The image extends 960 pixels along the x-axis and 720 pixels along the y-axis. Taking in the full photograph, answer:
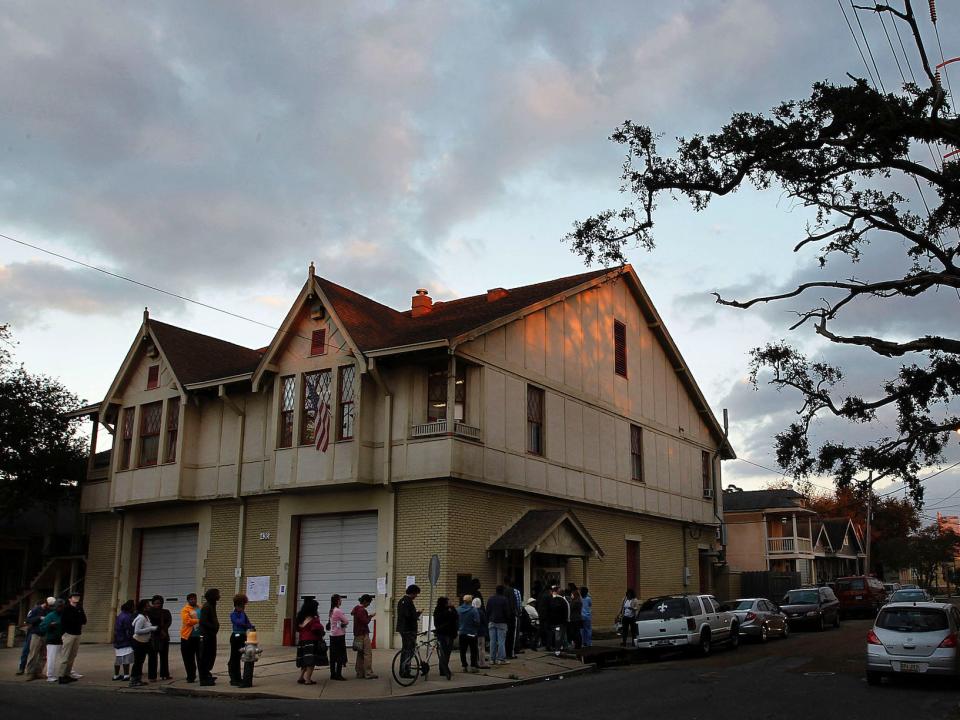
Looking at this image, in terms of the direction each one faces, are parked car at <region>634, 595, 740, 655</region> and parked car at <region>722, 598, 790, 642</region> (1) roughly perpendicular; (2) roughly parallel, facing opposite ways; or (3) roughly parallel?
roughly parallel

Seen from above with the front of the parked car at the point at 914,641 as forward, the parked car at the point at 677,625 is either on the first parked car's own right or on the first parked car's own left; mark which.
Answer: on the first parked car's own left

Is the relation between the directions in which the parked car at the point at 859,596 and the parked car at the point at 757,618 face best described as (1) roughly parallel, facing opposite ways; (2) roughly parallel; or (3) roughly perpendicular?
roughly parallel

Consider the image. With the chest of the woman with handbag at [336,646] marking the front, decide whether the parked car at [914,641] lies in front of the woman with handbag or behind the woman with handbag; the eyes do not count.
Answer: in front

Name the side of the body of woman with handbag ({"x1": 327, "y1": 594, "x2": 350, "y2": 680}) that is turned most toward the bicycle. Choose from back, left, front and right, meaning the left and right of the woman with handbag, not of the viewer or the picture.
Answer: front

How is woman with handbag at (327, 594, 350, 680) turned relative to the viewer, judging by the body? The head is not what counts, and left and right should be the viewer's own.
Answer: facing to the right of the viewer

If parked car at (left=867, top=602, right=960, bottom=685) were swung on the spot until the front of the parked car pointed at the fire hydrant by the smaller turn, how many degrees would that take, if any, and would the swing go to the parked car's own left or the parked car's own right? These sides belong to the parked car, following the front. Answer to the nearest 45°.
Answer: approximately 90° to the parked car's own left

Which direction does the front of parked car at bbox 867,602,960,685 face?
away from the camera

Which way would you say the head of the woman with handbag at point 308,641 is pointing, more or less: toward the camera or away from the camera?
away from the camera

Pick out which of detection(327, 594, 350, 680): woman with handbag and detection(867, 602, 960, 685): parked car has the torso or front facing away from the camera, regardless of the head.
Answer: the parked car

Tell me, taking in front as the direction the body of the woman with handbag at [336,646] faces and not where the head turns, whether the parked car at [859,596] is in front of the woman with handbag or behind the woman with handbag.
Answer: in front

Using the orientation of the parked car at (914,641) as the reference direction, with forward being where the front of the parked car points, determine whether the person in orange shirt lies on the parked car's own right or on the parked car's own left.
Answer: on the parked car's own left

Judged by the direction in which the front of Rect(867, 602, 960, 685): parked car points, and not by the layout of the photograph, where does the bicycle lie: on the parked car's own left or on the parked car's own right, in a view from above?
on the parked car's own left
